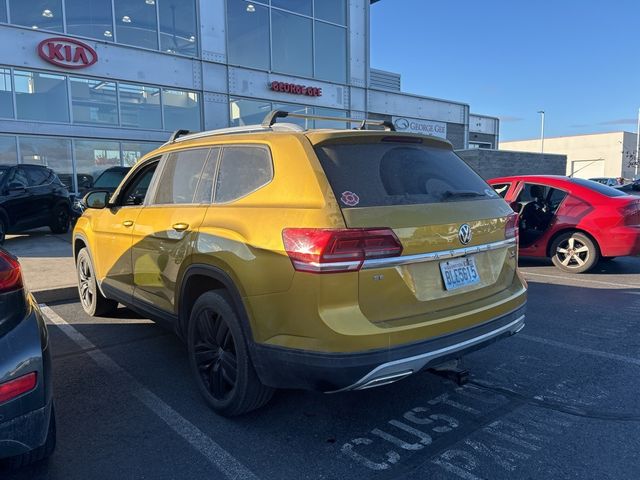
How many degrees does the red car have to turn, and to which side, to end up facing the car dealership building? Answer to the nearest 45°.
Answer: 0° — it already faces it

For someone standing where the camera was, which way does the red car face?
facing to the left of the viewer

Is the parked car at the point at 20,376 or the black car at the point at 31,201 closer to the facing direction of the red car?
the black car

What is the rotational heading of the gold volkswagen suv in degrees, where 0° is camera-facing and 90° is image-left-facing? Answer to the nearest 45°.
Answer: approximately 135°

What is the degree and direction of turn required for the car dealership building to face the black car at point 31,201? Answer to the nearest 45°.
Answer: approximately 45° to its right

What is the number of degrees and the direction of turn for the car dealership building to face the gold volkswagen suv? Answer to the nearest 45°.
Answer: approximately 45° to its right

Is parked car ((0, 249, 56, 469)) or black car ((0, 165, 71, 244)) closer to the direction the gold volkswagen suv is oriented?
the black car

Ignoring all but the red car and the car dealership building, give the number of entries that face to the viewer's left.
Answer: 1

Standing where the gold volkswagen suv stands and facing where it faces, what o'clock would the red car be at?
The red car is roughly at 3 o'clock from the gold volkswagen suv.

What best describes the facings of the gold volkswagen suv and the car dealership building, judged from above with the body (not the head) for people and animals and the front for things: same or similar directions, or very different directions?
very different directions

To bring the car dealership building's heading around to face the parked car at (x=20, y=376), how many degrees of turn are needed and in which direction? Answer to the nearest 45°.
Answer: approximately 45° to its right
